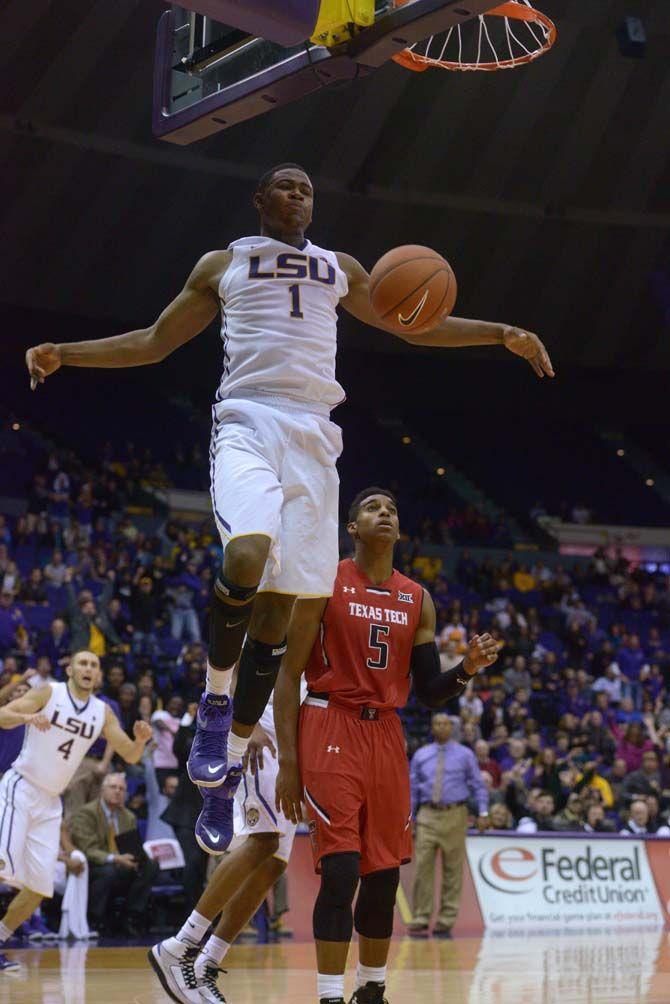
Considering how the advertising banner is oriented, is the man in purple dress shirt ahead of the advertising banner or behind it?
ahead

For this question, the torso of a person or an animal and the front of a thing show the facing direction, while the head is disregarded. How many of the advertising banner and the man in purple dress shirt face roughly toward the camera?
2

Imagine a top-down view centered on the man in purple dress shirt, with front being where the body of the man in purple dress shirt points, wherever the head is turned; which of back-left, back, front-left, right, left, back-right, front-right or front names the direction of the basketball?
front

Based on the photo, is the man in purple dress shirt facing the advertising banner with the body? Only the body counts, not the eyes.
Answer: no

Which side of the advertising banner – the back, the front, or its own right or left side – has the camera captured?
front

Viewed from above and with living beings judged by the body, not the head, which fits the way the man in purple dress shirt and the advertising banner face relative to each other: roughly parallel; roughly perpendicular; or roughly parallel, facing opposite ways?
roughly parallel

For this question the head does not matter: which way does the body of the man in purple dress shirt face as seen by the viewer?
toward the camera

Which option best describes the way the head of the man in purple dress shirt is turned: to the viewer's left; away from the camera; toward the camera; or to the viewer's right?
toward the camera

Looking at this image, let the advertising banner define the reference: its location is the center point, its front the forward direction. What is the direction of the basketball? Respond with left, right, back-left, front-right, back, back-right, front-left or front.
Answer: front

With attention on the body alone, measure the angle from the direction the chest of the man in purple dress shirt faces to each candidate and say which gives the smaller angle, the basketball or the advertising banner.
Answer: the basketball

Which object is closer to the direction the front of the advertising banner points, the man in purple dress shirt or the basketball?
the basketball

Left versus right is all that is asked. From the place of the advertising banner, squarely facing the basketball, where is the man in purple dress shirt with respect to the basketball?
right
